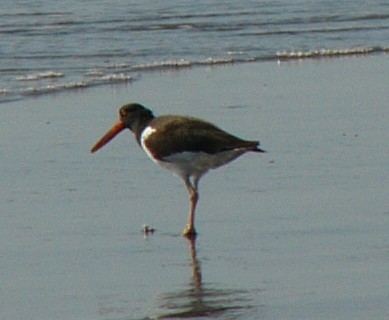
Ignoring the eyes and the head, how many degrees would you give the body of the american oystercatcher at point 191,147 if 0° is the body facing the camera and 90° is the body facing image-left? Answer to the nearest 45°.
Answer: approximately 90°
